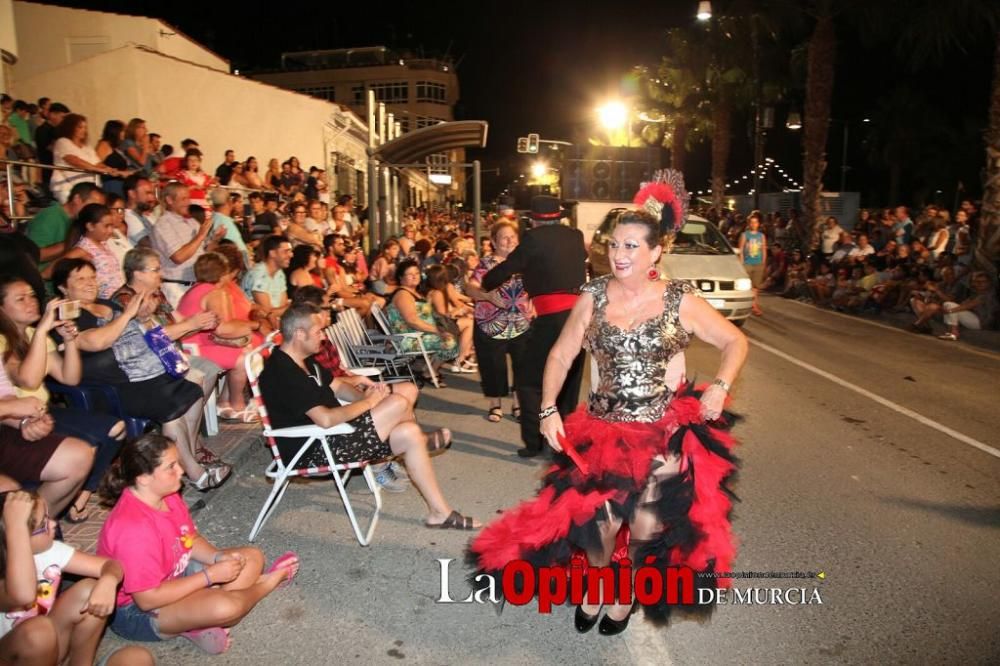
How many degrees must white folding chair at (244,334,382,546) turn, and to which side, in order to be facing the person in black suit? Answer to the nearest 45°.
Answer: approximately 45° to its left

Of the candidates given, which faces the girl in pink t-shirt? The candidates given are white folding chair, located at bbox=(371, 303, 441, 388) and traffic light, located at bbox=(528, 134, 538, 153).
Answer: the traffic light

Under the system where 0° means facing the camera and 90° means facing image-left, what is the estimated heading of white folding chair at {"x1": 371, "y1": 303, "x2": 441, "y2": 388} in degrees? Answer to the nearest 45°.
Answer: approximately 270°

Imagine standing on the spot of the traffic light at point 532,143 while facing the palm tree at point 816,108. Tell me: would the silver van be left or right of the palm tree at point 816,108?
right

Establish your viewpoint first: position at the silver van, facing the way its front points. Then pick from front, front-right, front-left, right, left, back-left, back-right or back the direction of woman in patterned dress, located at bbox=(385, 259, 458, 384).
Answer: front-right

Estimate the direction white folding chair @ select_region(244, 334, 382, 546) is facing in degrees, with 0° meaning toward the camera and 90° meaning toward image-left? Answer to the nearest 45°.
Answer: approximately 270°

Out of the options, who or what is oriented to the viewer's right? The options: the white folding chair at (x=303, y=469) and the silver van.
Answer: the white folding chair

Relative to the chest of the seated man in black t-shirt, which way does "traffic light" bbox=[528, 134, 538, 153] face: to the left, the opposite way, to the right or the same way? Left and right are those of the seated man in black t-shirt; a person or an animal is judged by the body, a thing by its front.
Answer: to the right

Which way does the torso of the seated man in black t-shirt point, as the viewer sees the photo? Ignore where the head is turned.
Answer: to the viewer's right

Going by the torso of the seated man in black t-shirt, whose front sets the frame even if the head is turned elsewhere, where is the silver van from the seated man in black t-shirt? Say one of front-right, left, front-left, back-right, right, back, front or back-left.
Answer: front-left

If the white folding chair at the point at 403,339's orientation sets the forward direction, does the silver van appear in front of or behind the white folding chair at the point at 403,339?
in front

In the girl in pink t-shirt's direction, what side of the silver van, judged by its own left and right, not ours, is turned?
front

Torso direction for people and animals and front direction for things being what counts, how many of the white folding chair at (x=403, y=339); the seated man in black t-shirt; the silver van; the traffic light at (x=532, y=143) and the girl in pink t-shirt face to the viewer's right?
3

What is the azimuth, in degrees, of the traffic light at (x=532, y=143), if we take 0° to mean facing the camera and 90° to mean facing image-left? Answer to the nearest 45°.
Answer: approximately 0°

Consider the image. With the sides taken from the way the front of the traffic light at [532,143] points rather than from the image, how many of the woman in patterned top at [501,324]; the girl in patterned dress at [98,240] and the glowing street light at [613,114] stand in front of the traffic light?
2

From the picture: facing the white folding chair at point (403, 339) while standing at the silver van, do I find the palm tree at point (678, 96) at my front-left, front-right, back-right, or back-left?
back-right

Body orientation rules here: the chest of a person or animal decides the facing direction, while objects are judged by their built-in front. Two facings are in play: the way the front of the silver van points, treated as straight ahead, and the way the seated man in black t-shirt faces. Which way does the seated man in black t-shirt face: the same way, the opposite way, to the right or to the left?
to the left

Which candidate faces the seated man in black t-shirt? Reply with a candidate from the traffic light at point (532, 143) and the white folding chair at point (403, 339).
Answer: the traffic light

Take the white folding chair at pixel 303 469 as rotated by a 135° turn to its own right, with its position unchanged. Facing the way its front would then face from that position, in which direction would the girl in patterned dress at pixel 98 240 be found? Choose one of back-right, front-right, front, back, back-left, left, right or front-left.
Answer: right
